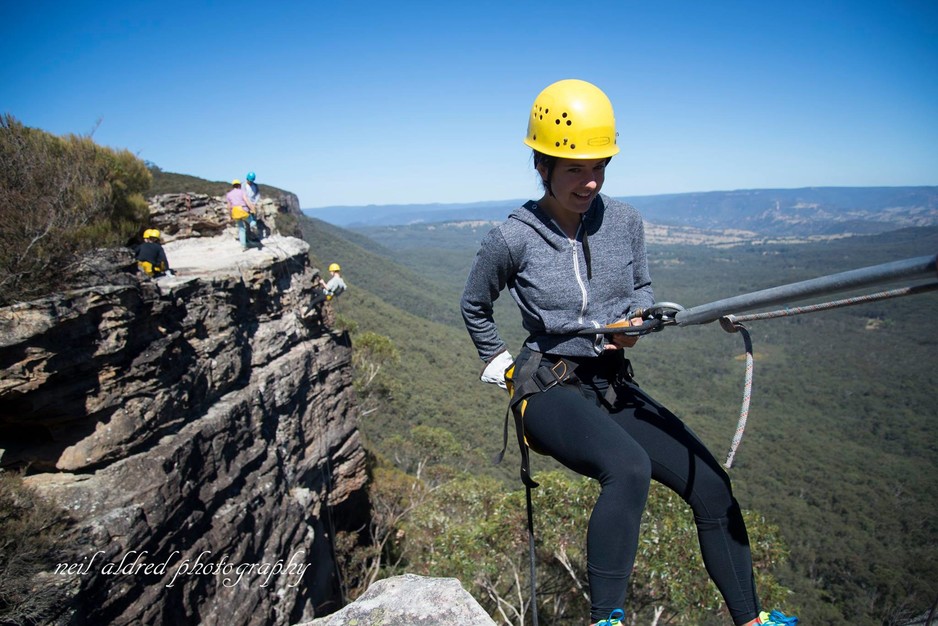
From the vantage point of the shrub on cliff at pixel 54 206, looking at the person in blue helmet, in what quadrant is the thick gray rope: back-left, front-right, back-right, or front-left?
back-right

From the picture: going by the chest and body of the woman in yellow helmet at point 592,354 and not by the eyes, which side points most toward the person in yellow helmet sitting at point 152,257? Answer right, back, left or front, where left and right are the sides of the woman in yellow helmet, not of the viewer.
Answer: back

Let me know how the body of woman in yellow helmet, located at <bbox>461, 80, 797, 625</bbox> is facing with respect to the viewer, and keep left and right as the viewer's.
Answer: facing the viewer and to the right of the viewer

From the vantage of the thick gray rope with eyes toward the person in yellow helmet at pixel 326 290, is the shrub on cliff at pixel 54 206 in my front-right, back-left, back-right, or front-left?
front-left

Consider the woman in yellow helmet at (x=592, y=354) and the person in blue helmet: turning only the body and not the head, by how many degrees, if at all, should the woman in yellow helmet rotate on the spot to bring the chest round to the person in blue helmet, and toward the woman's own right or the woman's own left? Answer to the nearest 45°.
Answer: approximately 180°
